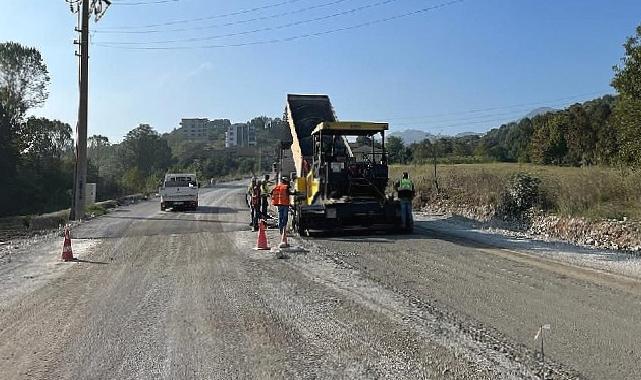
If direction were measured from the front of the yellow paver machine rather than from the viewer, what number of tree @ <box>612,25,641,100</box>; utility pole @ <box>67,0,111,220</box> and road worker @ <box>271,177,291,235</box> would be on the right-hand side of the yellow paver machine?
1

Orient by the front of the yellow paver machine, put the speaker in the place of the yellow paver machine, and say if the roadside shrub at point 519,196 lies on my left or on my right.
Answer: on my right

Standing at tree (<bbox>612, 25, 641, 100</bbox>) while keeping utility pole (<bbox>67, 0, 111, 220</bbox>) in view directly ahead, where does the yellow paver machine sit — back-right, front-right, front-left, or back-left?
front-left

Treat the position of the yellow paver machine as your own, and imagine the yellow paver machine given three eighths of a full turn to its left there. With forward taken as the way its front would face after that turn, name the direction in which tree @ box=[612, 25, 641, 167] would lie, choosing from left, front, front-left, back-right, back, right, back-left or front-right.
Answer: back-left

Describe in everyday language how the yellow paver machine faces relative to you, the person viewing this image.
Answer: facing away from the viewer

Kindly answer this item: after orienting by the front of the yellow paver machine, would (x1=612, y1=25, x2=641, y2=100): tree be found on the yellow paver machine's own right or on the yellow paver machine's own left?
on the yellow paver machine's own right

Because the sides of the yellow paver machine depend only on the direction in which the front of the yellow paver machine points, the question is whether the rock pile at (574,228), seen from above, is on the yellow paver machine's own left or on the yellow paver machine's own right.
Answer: on the yellow paver machine's own right

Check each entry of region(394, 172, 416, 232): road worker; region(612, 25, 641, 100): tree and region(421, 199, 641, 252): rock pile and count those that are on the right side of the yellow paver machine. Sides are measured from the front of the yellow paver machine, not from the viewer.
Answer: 3
